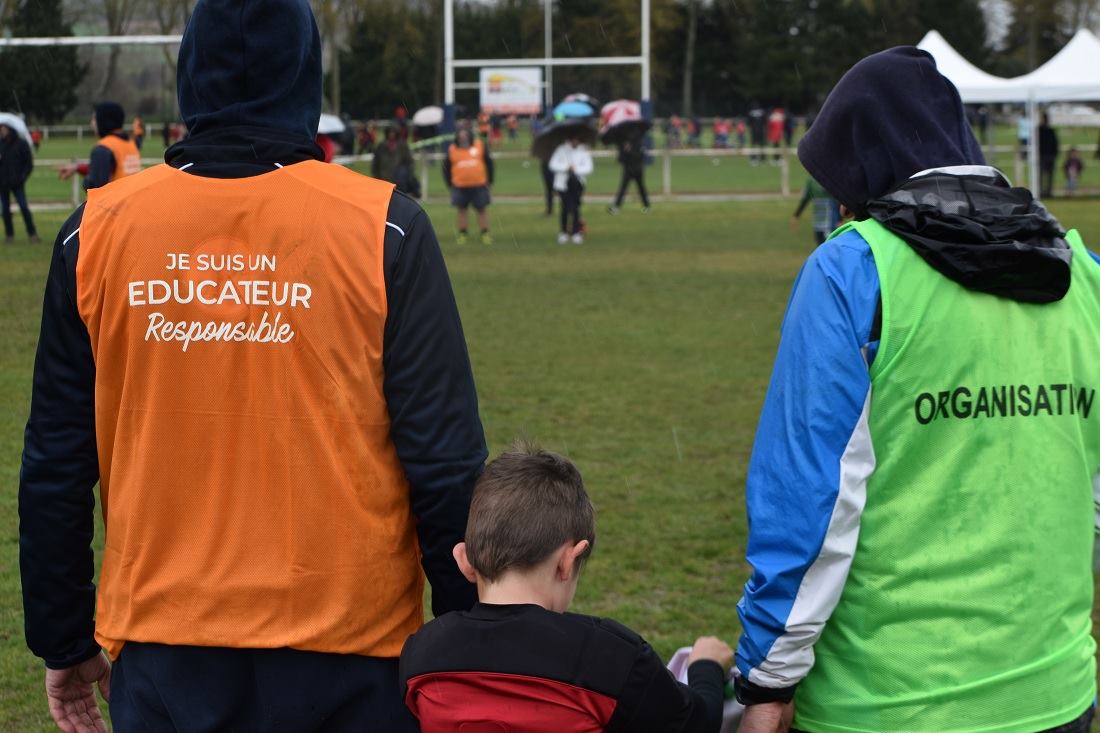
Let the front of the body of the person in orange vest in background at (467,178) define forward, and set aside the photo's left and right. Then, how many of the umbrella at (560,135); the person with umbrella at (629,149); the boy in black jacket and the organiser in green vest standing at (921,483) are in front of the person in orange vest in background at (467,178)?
2

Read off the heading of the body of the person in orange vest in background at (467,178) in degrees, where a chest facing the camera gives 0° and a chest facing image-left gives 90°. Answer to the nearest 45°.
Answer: approximately 0°

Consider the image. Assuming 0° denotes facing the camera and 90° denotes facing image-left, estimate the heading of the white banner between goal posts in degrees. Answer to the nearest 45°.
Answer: approximately 0°

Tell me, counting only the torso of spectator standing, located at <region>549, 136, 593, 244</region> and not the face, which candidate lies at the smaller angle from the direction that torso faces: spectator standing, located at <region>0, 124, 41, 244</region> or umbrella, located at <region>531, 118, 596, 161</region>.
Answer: the spectator standing

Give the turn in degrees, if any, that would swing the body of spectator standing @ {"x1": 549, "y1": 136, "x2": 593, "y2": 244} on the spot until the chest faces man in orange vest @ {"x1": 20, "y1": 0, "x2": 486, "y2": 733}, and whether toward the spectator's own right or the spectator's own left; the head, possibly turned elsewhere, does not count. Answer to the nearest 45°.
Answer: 0° — they already face them

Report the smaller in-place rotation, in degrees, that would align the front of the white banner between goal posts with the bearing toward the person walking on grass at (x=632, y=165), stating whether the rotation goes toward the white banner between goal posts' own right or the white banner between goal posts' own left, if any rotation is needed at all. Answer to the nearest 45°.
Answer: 0° — it already faces them

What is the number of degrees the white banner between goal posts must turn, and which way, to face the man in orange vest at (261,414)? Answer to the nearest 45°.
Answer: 0° — it already faces them

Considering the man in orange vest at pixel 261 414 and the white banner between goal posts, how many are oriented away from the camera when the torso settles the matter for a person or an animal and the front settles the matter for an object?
1

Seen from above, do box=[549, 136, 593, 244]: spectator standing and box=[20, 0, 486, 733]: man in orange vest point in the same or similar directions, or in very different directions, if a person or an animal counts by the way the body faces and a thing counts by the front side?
very different directions

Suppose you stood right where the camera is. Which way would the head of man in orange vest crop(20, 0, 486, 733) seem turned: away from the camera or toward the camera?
away from the camera
